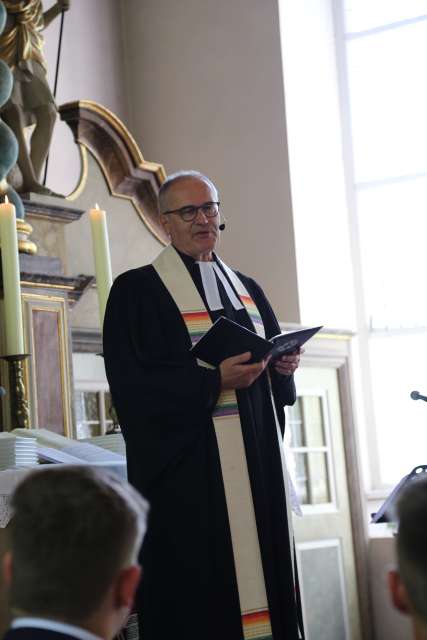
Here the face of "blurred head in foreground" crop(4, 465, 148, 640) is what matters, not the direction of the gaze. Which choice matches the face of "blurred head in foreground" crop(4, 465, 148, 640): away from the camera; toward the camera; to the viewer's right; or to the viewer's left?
away from the camera

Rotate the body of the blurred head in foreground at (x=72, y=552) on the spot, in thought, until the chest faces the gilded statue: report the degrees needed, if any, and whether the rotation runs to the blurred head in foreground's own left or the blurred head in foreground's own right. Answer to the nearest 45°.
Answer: approximately 45° to the blurred head in foreground's own left

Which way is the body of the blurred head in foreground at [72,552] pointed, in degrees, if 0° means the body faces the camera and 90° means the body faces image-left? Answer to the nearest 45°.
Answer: approximately 225°

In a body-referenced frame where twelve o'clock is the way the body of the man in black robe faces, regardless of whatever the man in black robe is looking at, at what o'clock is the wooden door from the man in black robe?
The wooden door is roughly at 8 o'clock from the man in black robe.

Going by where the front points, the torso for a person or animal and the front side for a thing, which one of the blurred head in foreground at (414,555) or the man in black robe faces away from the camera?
the blurred head in foreground

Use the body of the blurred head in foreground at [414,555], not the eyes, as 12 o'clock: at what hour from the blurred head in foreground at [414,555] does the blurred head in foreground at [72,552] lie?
the blurred head in foreground at [72,552] is roughly at 9 o'clock from the blurred head in foreground at [414,555].

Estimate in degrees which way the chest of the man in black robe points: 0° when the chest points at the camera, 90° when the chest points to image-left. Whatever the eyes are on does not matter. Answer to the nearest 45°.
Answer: approximately 315°

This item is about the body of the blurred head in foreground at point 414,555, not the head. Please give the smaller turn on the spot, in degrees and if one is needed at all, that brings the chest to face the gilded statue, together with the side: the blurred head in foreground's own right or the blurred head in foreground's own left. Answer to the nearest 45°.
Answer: approximately 45° to the blurred head in foreground's own left

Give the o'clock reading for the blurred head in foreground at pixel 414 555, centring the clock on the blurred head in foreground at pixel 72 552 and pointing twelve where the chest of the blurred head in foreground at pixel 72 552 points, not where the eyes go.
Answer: the blurred head in foreground at pixel 414 555 is roughly at 2 o'clock from the blurred head in foreground at pixel 72 552.

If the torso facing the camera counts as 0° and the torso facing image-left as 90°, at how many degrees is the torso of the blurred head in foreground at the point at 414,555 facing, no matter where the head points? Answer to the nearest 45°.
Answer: approximately 180°

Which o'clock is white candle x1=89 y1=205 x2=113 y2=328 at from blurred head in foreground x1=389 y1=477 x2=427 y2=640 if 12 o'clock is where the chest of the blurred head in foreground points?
The white candle is roughly at 11 o'clock from the blurred head in foreground.
